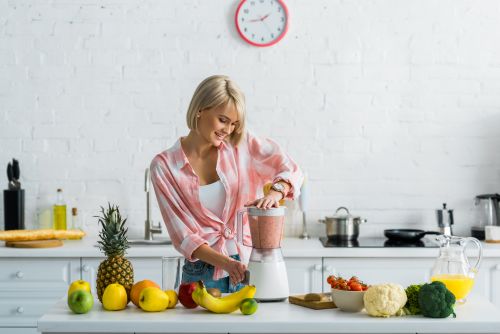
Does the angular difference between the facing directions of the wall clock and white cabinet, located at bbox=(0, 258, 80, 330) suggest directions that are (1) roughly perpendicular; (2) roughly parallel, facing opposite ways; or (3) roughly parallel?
roughly parallel

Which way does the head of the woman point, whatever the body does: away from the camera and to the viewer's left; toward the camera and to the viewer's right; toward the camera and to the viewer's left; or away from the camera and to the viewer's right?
toward the camera and to the viewer's right

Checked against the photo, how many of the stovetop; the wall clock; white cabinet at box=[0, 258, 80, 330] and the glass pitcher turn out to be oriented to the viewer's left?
1

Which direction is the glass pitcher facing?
to the viewer's left

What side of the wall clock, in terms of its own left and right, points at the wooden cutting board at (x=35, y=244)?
right

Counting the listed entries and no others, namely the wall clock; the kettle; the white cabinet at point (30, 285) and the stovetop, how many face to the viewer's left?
1

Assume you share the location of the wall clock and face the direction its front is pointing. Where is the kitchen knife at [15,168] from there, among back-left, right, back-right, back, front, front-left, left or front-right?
right

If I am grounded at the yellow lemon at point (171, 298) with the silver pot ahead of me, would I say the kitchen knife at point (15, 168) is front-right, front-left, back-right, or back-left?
front-left

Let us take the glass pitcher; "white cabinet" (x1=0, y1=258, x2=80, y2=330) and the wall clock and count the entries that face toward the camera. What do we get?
2

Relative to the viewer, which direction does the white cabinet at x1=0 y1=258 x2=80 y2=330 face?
toward the camera

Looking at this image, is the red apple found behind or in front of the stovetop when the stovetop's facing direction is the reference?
in front

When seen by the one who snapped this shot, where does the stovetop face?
facing the viewer
